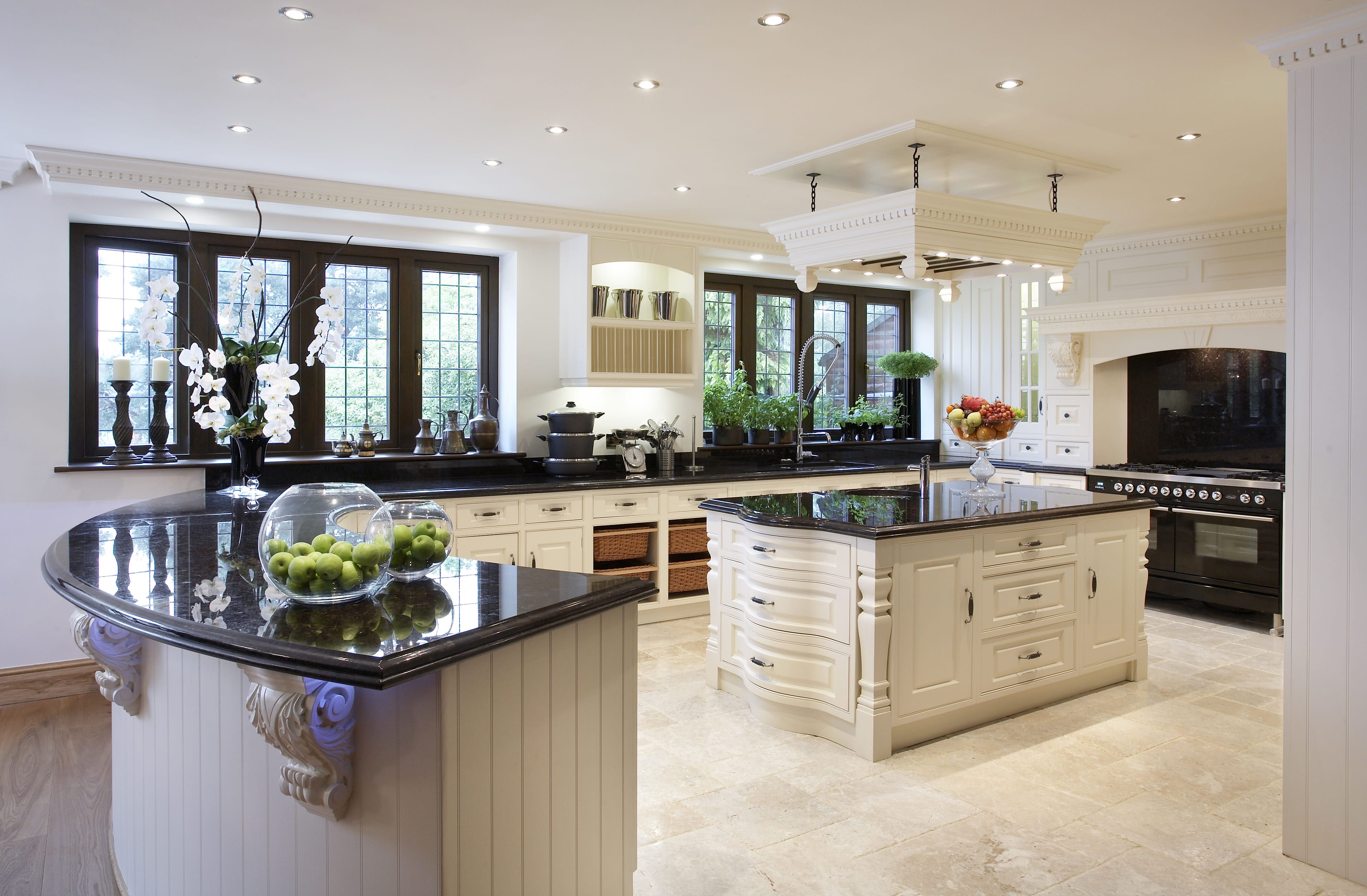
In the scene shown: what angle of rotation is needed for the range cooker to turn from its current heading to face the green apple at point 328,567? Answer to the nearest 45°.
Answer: approximately 45° to its left

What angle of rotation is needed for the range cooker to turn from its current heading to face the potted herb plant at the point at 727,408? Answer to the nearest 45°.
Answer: approximately 45° to its right

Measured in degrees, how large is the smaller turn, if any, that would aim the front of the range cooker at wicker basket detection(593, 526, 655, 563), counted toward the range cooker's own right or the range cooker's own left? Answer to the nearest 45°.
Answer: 0° — it already faces it

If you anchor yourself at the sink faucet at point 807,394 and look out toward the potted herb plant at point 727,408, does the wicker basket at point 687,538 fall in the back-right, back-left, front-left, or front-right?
front-left

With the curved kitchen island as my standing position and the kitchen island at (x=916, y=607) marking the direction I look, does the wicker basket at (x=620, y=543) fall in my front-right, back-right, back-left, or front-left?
front-left

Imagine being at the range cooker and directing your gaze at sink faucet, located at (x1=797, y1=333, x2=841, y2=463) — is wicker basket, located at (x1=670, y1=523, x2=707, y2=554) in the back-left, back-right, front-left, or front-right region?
front-left

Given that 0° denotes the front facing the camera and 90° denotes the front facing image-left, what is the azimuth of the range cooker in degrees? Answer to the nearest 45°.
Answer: approximately 45°

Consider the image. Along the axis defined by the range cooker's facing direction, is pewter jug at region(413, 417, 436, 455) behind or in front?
in front

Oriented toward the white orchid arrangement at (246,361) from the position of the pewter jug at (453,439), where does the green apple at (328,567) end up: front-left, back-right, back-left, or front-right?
front-left

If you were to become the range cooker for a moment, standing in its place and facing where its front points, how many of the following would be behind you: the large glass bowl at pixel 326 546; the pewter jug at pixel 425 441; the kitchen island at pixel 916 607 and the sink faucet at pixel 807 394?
0

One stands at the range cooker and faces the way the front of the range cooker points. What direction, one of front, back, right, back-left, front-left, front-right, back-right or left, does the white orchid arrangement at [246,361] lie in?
front

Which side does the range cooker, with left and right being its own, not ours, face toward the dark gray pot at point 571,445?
front

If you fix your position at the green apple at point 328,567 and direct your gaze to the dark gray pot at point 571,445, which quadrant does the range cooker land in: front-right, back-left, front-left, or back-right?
front-right
